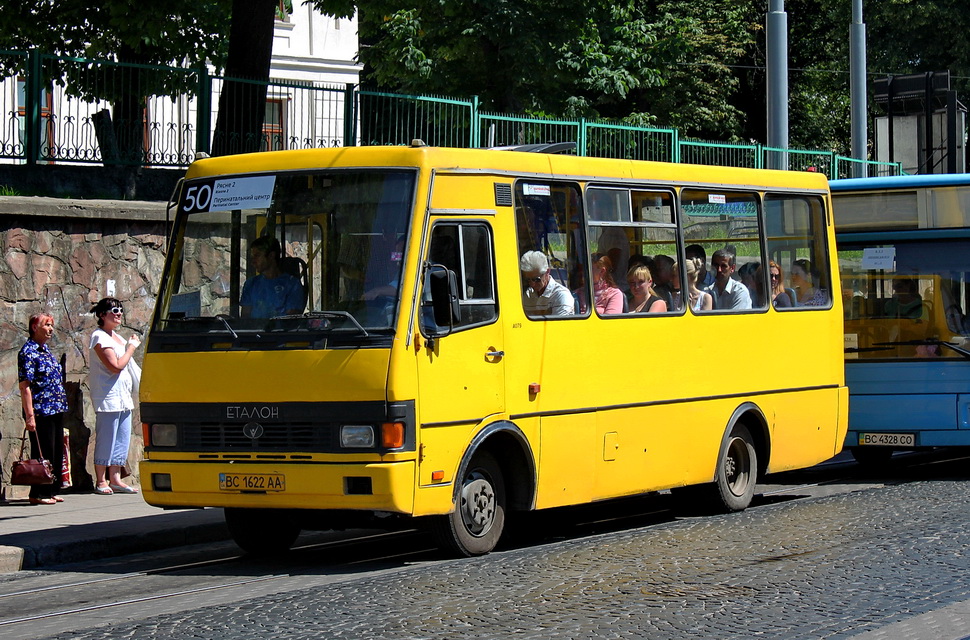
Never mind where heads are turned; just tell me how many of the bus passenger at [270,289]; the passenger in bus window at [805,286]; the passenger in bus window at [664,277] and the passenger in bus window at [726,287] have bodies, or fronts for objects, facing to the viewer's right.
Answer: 0

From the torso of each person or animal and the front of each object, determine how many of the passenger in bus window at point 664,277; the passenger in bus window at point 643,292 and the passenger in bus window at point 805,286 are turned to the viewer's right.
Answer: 0

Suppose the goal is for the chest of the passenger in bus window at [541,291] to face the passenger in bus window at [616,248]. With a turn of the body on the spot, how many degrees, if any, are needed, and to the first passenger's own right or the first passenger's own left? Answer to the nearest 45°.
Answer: approximately 180°

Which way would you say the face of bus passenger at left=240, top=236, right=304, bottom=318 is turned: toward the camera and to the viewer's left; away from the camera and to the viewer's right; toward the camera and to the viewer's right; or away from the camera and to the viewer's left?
toward the camera and to the viewer's left

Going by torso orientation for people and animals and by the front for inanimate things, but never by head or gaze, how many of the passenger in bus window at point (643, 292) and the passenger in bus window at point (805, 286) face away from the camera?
0

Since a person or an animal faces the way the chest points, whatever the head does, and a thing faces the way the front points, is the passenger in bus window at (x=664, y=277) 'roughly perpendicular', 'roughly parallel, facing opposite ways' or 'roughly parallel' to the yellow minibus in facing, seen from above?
roughly parallel

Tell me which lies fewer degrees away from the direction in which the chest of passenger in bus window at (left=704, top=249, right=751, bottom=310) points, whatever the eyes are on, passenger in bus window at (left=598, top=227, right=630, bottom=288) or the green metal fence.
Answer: the passenger in bus window

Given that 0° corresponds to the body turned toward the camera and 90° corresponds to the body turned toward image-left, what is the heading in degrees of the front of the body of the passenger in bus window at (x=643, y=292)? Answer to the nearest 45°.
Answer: approximately 45°

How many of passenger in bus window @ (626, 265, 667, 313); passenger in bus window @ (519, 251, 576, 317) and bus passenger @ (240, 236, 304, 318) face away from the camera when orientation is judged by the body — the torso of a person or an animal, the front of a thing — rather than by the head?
0

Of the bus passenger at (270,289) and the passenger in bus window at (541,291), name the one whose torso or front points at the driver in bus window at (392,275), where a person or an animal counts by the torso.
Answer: the passenger in bus window at (541,291)

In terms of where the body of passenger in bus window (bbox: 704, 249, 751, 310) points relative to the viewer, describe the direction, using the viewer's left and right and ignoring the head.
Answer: facing the viewer and to the left of the viewer

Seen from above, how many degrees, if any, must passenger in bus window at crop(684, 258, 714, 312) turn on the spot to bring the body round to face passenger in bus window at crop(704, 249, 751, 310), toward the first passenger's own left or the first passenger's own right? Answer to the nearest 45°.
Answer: approximately 180°
